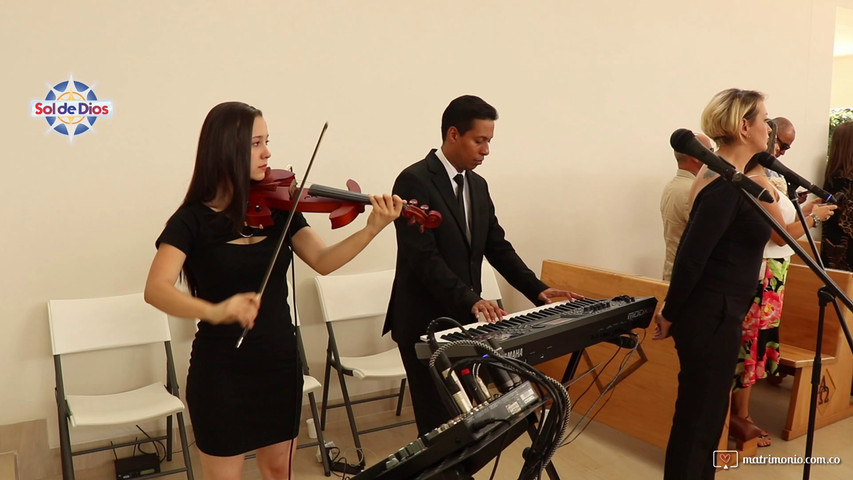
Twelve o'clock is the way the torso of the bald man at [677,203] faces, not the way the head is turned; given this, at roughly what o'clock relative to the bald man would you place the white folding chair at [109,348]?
The white folding chair is roughly at 5 o'clock from the bald man.

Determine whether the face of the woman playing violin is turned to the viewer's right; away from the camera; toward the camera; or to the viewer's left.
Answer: to the viewer's right

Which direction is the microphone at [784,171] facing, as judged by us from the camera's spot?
facing to the left of the viewer

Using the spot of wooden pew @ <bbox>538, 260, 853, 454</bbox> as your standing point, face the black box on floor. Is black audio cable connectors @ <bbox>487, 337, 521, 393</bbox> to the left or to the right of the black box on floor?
left

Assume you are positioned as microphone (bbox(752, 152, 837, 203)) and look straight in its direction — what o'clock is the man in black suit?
The man in black suit is roughly at 12 o'clock from the microphone.

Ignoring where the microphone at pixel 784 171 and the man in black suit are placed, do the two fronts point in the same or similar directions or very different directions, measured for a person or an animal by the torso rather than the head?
very different directions

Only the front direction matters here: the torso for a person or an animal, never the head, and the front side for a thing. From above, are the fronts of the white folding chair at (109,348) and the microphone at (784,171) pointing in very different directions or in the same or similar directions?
very different directions

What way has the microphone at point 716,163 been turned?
to the viewer's left

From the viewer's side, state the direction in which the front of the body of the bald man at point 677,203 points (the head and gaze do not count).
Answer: to the viewer's right
